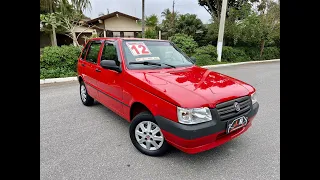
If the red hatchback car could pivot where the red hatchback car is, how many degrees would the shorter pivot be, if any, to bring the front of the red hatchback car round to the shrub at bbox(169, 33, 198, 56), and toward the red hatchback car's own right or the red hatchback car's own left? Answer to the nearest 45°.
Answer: approximately 135° to the red hatchback car's own left

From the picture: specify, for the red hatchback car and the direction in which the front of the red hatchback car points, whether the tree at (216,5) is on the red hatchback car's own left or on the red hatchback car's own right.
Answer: on the red hatchback car's own left

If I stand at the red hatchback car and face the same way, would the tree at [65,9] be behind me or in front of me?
behind

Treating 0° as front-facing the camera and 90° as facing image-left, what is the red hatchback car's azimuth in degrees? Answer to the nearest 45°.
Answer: approximately 315°

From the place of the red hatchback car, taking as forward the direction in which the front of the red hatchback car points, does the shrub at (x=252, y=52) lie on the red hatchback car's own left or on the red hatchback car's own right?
on the red hatchback car's own left

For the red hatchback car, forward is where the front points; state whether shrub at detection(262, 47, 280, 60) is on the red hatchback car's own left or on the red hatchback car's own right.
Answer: on the red hatchback car's own left
